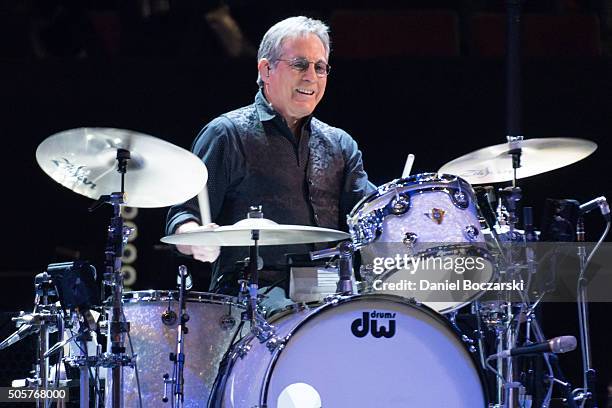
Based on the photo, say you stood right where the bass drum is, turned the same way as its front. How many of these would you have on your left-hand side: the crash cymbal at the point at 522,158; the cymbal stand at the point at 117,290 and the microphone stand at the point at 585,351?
2

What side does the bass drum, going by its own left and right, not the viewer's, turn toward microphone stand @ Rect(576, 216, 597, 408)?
left

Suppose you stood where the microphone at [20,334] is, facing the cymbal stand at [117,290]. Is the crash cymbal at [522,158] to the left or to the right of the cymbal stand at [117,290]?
left

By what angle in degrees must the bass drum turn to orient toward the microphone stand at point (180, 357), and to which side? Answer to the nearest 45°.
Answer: approximately 135° to its right

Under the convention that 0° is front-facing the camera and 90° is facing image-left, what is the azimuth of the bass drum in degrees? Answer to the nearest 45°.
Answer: approximately 315°

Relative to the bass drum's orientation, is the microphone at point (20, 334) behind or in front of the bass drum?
behind

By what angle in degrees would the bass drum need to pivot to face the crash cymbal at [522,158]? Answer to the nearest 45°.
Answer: approximately 90° to its left

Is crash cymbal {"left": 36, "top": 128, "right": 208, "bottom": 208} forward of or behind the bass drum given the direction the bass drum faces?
behind

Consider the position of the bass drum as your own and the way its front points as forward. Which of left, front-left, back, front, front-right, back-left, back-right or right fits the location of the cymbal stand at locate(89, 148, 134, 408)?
back-right
